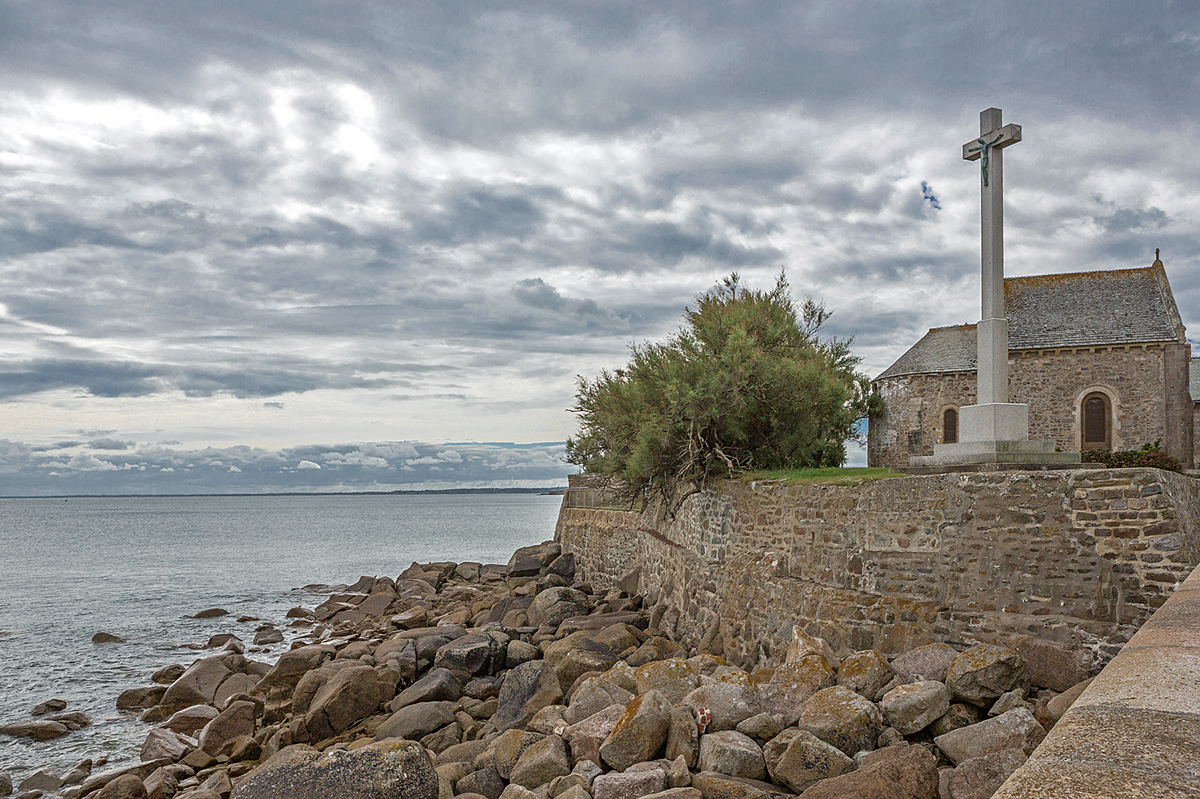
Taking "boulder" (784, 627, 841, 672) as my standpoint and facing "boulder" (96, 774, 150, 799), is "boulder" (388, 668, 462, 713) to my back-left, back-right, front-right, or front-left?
front-right

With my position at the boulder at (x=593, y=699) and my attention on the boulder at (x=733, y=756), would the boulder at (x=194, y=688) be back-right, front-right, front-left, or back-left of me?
back-right

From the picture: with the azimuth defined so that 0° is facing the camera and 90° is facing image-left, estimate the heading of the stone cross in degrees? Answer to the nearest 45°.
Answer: approximately 45°

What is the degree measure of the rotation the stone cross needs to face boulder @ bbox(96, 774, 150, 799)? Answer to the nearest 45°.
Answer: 0° — it already faces it

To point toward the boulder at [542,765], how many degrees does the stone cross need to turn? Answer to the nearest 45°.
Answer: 0° — it already faces it

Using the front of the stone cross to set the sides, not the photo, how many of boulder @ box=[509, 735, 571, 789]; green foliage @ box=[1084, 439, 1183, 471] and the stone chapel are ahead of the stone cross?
1
